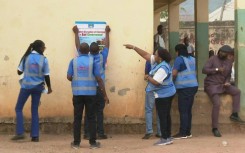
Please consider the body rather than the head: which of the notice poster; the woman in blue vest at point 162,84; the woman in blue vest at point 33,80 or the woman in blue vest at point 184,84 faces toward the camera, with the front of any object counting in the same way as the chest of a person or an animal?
the notice poster

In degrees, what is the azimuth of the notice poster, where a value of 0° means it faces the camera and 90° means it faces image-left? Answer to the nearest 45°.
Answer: approximately 0°

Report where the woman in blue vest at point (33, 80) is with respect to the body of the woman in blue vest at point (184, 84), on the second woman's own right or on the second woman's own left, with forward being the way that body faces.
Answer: on the second woman's own left

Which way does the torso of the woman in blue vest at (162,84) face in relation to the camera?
to the viewer's left

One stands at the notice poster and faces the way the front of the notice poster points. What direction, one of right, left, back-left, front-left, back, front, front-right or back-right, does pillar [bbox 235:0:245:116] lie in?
left

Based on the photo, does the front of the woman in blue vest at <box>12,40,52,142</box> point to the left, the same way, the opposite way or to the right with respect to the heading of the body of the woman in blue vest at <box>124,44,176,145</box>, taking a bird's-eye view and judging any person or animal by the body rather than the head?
to the right

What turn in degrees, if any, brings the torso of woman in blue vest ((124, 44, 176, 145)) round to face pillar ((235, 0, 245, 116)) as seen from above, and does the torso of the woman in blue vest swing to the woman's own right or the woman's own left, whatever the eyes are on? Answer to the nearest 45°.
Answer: approximately 135° to the woman's own right

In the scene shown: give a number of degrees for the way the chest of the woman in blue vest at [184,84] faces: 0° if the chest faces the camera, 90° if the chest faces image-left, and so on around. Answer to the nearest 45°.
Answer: approximately 135°

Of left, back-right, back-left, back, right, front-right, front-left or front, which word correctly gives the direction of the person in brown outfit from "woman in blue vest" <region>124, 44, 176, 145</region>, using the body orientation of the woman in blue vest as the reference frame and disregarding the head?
back-right

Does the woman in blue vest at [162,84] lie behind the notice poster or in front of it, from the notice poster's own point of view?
in front

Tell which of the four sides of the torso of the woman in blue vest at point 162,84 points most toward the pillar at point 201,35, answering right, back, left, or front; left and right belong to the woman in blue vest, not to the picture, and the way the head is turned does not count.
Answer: right

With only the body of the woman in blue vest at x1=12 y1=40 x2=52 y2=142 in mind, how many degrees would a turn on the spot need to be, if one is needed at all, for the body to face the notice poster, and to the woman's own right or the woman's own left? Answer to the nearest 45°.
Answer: approximately 45° to the woman's own right
